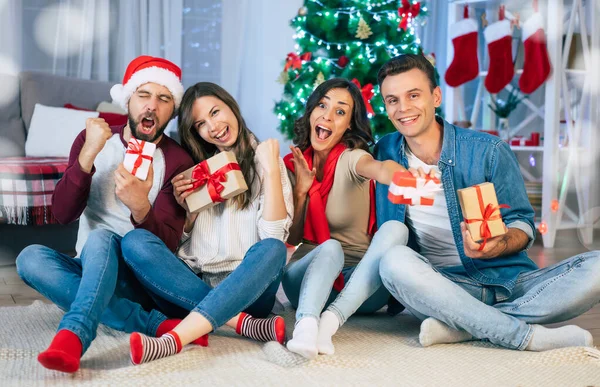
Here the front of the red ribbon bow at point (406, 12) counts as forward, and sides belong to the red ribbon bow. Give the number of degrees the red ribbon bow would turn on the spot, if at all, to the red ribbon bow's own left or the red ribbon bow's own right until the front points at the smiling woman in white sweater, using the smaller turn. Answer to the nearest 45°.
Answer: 0° — it already faces them

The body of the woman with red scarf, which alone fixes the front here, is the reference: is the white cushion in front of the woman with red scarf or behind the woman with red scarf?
behind

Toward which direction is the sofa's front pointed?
toward the camera

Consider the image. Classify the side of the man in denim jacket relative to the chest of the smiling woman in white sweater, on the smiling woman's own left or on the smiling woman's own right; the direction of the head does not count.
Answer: on the smiling woman's own left

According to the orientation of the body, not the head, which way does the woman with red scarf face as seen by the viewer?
toward the camera

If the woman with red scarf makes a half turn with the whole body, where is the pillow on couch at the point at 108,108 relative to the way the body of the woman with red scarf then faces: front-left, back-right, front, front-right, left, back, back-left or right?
front-left
